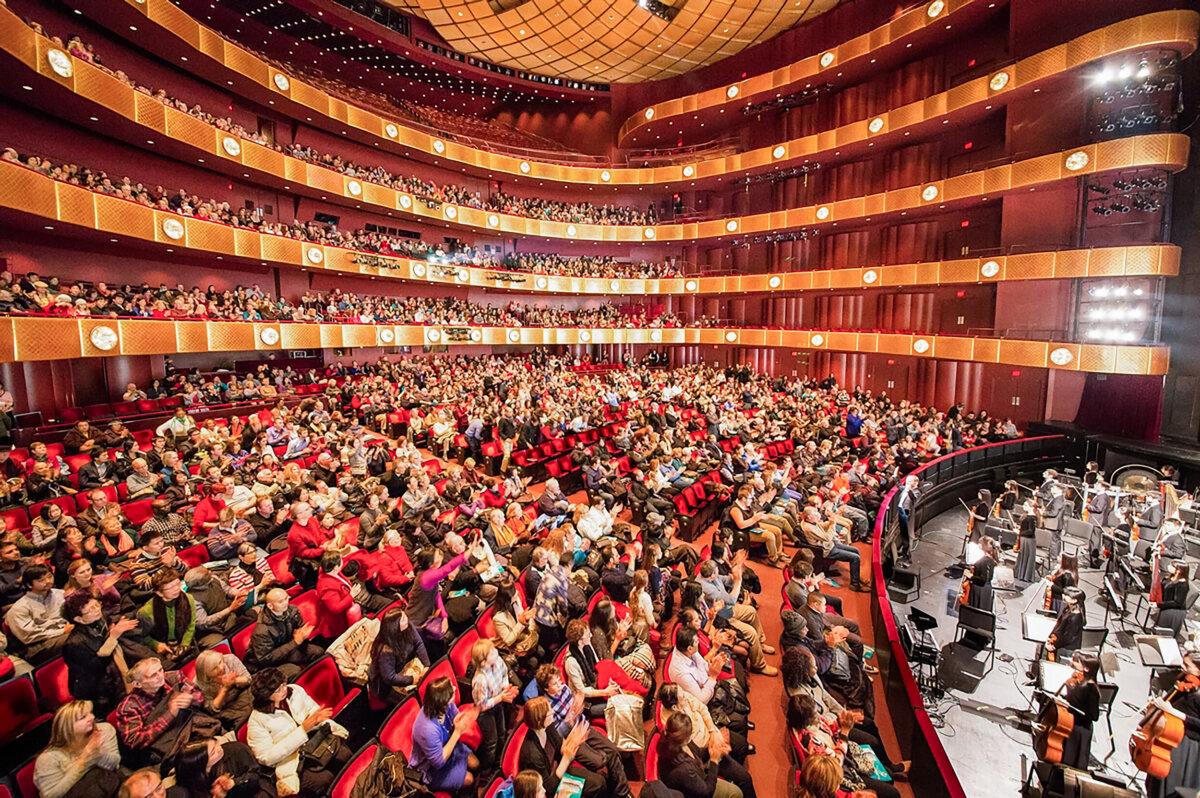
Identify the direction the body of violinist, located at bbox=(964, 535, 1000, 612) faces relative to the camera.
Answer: to the viewer's left

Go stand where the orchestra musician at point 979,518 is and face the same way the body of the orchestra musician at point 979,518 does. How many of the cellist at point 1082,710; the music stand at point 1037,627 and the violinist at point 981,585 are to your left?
3

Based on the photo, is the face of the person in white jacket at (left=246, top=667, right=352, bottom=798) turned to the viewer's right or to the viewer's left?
to the viewer's right

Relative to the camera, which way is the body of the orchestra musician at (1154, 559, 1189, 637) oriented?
to the viewer's left

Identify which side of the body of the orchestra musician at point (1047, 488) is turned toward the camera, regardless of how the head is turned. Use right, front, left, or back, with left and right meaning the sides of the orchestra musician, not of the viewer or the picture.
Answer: left

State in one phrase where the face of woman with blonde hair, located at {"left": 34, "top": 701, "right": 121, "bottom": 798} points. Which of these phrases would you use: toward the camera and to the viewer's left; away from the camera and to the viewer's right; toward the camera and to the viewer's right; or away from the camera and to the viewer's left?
toward the camera and to the viewer's right

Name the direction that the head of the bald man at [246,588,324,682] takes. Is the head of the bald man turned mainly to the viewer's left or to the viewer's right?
to the viewer's right

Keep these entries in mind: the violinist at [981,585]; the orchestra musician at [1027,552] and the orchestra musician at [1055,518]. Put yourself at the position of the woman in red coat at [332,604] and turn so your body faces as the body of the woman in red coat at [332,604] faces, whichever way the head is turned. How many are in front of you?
3

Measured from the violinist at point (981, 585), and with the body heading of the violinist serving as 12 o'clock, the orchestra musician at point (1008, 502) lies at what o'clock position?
The orchestra musician is roughly at 3 o'clock from the violinist.

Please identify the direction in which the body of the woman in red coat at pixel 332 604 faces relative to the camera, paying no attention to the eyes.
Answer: to the viewer's right

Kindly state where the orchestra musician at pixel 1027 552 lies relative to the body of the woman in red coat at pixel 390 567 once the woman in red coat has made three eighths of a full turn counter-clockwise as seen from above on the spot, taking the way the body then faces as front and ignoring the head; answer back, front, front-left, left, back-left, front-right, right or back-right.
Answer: right

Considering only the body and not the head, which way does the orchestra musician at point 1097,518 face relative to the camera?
to the viewer's left

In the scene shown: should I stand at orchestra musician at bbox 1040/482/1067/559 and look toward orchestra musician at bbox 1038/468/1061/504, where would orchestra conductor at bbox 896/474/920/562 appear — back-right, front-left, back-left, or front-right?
back-left

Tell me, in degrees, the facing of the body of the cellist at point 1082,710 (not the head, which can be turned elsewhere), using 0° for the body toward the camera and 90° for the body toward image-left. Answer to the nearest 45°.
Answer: approximately 90°

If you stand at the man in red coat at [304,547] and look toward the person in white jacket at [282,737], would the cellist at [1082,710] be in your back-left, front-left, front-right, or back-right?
front-left

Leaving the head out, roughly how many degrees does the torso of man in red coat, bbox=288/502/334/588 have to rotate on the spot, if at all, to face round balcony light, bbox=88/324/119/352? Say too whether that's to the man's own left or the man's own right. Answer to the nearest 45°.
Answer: approximately 135° to the man's own left

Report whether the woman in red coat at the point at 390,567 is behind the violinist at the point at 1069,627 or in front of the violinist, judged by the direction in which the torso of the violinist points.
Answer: in front
